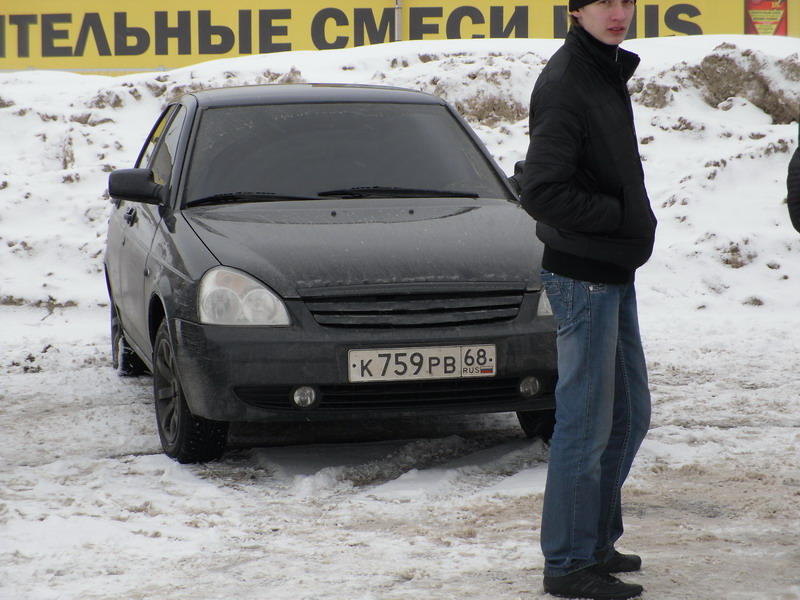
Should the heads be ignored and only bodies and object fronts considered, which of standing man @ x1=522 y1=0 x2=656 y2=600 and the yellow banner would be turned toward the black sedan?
the yellow banner

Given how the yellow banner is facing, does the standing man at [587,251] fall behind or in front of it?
in front

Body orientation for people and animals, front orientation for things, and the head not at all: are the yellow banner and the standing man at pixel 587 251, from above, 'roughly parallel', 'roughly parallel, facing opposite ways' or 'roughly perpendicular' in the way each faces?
roughly perpendicular

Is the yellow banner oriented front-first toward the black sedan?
yes

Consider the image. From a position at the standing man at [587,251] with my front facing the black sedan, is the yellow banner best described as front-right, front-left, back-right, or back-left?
front-right

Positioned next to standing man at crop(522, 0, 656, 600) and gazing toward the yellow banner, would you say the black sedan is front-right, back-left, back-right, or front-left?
front-left

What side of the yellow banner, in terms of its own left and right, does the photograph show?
front

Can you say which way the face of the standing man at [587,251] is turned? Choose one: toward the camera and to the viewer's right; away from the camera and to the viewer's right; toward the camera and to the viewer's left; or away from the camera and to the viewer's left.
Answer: toward the camera and to the viewer's right
